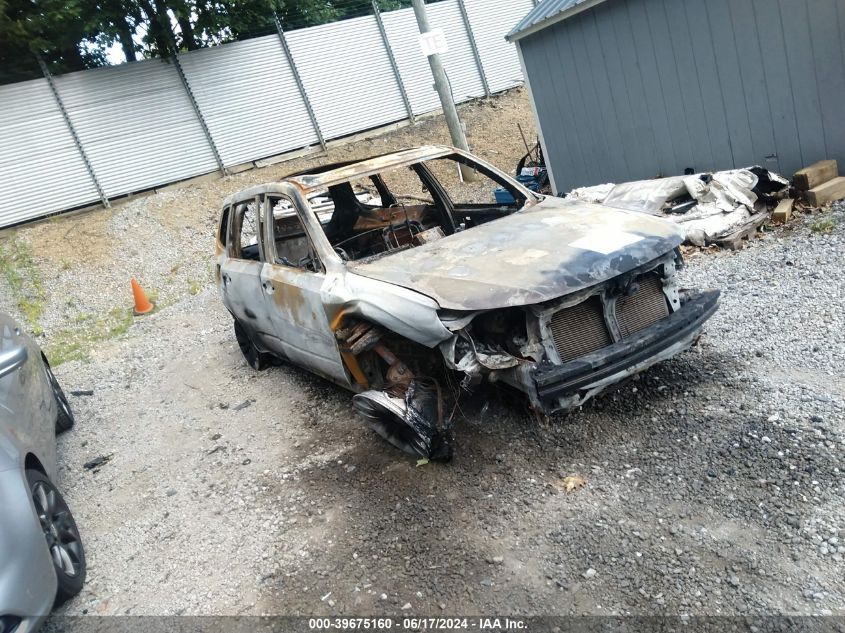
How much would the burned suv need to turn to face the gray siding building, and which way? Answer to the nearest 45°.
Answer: approximately 90° to its left

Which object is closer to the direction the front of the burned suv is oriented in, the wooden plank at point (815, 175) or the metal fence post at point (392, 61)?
the wooden plank

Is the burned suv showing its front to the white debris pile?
no

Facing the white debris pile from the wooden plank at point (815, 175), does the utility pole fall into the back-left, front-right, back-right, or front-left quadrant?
front-right

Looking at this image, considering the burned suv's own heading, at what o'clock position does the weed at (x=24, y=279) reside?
The weed is roughly at 6 o'clock from the burned suv.

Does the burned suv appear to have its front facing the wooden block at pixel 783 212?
no

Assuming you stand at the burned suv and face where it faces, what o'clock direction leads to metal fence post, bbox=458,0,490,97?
The metal fence post is roughly at 8 o'clock from the burned suv.

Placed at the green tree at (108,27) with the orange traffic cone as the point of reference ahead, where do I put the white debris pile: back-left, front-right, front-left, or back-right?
front-left

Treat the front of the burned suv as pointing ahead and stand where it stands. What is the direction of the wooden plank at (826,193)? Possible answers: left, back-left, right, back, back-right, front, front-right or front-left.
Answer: left

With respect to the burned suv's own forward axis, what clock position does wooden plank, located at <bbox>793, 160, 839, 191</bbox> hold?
The wooden plank is roughly at 9 o'clock from the burned suv.

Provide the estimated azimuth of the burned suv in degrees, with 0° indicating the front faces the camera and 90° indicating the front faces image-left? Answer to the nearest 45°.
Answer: approximately 315°

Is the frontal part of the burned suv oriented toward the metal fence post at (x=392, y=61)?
no

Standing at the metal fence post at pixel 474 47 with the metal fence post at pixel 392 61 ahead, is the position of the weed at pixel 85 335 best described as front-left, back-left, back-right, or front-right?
front-left

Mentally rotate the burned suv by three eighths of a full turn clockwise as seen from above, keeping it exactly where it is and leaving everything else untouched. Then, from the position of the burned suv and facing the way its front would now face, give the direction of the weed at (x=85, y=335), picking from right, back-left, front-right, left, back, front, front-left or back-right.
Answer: front-right

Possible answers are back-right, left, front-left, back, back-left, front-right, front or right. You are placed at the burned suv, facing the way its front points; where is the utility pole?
back-left

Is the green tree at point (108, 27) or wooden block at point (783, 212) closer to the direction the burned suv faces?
the wooden block
